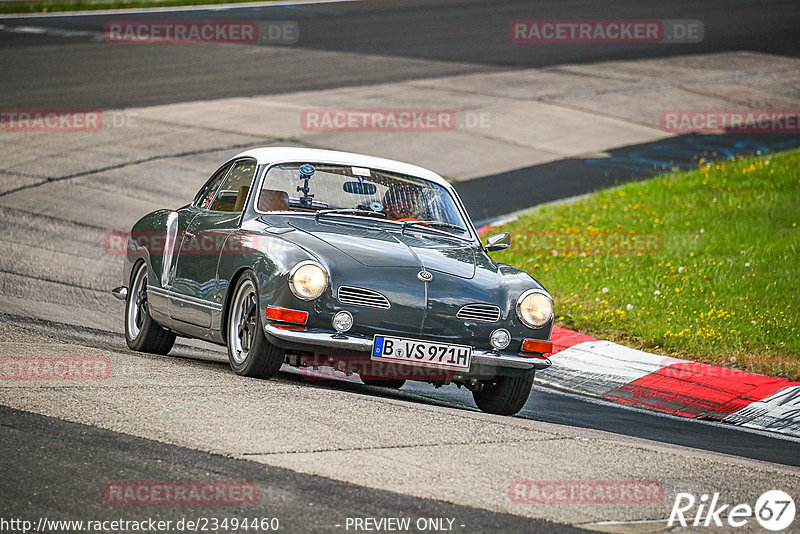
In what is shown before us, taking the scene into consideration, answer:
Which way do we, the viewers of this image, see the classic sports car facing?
facing the viewer and to the right of the viewer
